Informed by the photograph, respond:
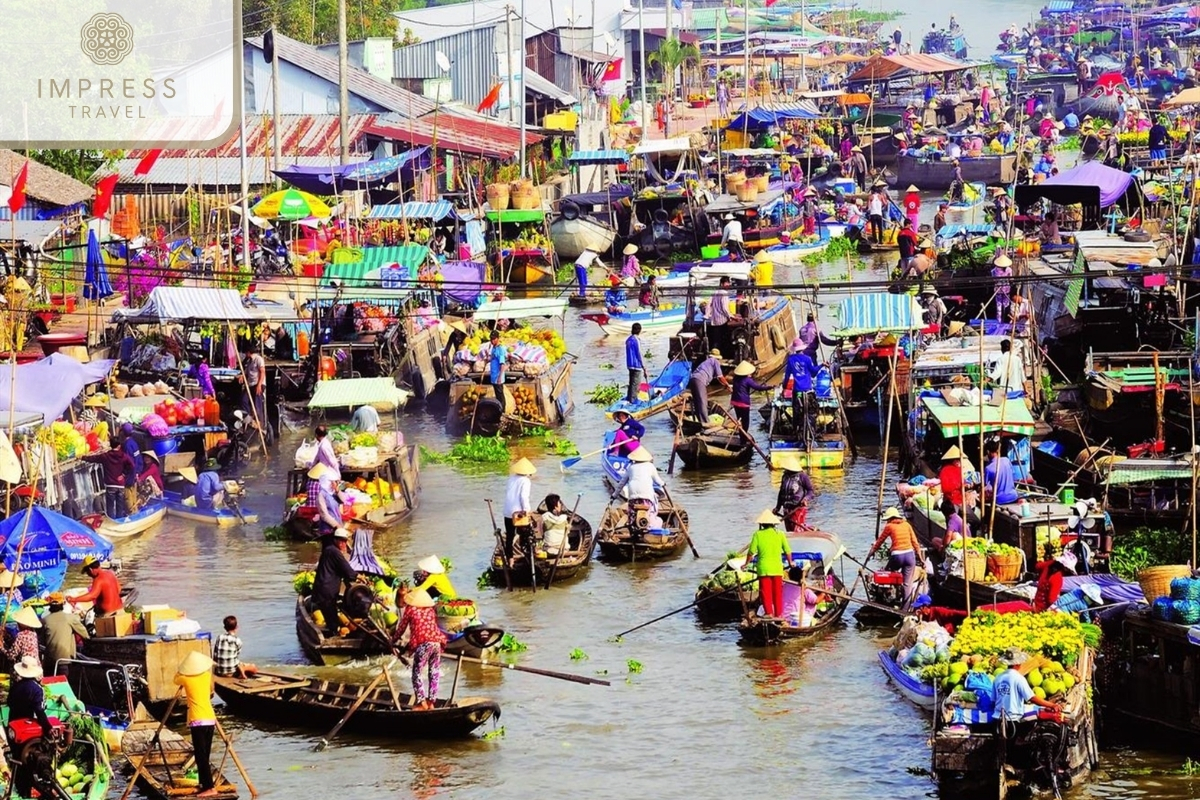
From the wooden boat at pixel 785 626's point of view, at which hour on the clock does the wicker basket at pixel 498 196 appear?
The wicker basket is roughly at 10 o'clock from the wooden boat.

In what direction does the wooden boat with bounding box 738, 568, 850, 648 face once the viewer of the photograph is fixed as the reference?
facing away from the viewer and to the right of the viewer

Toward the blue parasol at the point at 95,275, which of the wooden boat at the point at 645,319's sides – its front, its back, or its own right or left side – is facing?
front

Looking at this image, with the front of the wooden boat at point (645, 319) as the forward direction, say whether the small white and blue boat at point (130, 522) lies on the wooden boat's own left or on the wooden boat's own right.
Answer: on the wooden boat's own left

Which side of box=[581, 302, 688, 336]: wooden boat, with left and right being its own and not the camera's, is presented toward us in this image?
left

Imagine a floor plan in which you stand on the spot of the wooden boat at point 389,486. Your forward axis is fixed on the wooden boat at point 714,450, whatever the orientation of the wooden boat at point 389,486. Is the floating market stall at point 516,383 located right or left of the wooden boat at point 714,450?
left

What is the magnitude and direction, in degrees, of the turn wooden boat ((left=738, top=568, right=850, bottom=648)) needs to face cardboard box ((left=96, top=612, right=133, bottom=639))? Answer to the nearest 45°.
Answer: approximately 135° to its left

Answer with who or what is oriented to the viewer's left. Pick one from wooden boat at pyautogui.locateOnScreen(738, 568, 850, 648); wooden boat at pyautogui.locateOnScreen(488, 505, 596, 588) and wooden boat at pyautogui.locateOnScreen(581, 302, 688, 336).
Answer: wooden boat at pyautogui.locateOnScreen(581, 302, 688, 336)

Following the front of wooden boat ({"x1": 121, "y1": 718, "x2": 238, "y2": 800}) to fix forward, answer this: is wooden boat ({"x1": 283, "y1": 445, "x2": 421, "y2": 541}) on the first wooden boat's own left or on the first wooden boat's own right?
on the first wooden boat's own right

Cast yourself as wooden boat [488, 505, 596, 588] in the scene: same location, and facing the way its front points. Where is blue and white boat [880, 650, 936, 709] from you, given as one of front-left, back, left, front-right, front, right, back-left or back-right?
right

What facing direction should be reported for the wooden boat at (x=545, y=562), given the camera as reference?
facing away from the viewer and to the right of the viewer

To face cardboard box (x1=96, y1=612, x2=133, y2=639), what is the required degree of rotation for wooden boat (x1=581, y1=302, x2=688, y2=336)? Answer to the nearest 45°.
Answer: approximately 90° to its left

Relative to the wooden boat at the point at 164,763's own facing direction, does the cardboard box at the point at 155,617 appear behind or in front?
in front
